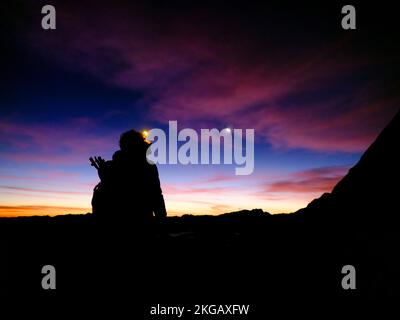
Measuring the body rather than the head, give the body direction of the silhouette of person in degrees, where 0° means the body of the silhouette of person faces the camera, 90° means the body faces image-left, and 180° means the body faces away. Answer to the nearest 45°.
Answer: approximately 225°
